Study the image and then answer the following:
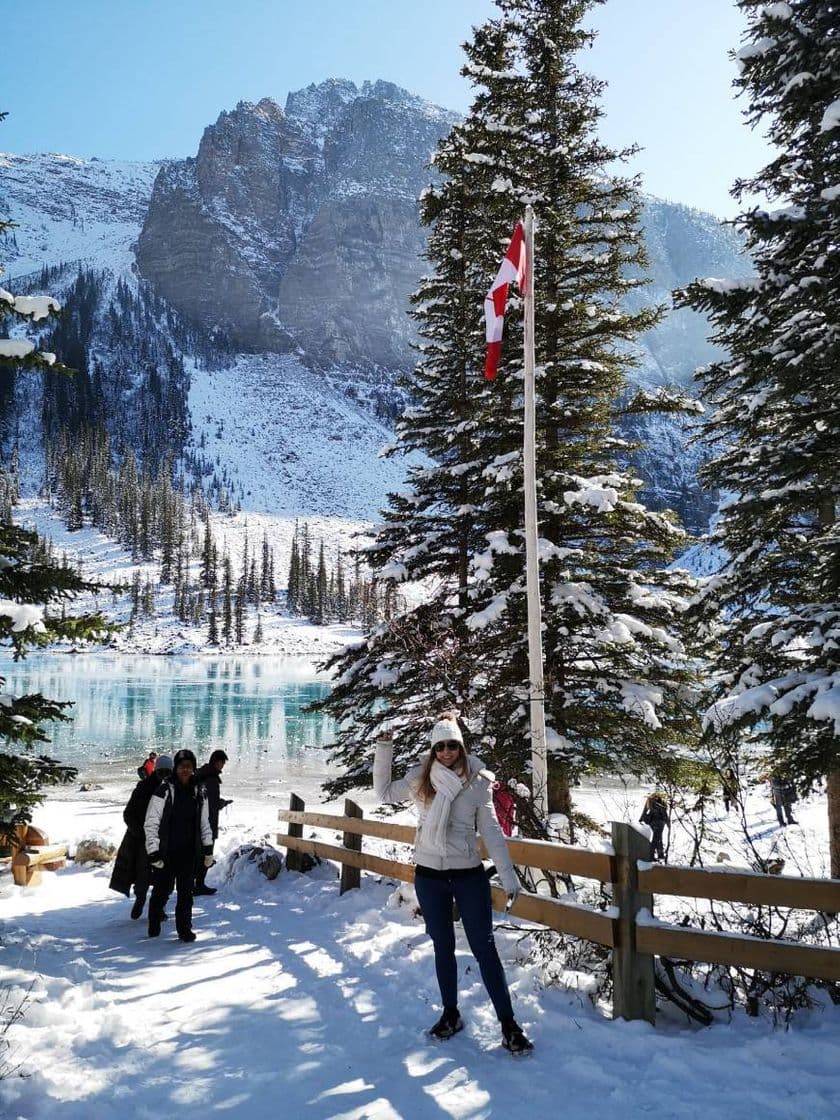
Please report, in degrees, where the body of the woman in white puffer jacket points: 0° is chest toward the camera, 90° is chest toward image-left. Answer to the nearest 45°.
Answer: approximately 0°

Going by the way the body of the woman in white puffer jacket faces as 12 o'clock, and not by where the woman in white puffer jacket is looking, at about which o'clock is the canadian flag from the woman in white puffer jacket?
The canadian flag is roughly at 6 o'clock from the woman in white puffer jacket.

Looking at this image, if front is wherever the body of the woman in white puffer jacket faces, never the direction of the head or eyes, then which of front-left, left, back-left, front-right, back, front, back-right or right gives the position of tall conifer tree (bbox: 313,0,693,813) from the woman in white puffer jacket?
back

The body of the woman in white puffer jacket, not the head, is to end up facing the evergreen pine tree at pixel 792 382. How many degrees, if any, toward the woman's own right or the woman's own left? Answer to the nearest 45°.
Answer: approximately 135° to the woman's own left

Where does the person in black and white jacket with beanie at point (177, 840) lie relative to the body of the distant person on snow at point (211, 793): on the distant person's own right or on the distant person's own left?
on the distant person's own right
